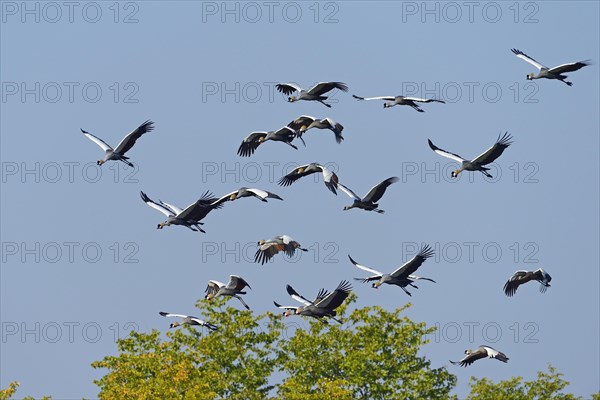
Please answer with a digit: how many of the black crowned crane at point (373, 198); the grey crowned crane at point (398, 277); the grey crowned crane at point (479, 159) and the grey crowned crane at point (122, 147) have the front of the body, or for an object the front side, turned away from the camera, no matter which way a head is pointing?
0

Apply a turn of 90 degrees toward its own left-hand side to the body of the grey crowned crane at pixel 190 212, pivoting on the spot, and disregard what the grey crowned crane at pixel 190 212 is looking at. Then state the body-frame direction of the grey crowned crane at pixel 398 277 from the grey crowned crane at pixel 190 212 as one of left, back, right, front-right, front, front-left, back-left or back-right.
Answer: front-left

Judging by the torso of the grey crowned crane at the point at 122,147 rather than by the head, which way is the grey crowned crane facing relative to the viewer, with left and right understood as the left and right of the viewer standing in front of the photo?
facing the viewer and to the left of the viewer

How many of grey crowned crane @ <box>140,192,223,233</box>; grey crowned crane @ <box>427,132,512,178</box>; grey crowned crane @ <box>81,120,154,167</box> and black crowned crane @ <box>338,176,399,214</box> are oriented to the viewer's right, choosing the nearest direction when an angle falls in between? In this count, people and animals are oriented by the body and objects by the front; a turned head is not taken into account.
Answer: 0

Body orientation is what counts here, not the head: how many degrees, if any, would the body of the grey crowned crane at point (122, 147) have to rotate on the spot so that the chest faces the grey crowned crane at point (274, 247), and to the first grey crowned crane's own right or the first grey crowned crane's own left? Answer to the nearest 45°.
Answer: approximately 135° to the first grey crowned crane's own left

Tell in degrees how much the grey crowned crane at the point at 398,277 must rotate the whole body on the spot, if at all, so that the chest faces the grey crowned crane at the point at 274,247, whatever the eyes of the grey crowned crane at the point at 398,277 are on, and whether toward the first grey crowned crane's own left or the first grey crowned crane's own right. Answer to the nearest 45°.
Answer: approximately 45° to the first grey crowned crane's own right

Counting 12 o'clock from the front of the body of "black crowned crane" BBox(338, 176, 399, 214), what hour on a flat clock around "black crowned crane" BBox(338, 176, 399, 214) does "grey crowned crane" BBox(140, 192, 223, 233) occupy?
"grey crowned crane" BBox(140, 192, 223, 233) is roughly at 1 o'clock from "black crowned crane" BBox(338, 176, 399, 214).

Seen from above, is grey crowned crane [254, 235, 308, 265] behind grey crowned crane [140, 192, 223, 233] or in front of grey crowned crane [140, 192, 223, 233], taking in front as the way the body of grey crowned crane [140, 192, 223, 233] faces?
behind

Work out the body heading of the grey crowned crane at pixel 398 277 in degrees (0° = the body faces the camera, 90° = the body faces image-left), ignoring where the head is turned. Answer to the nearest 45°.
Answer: approximately 45°
